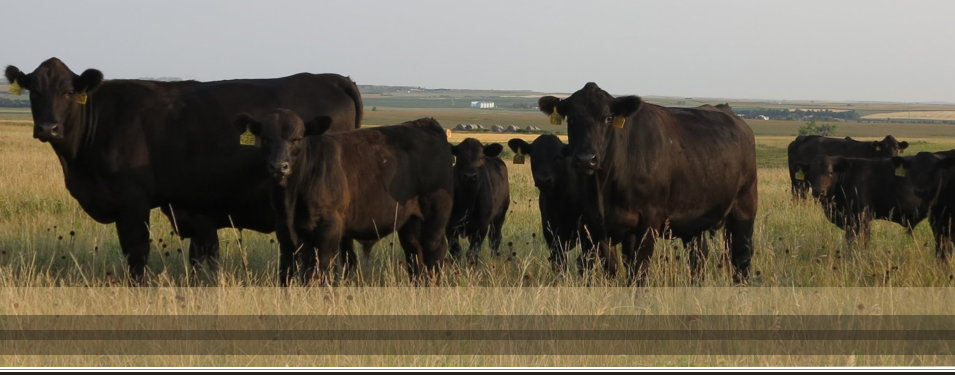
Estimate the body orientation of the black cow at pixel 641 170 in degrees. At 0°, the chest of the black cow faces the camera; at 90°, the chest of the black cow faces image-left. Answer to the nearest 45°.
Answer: approximately 45°

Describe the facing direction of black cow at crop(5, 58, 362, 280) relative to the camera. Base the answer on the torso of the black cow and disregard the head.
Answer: to the viewer's left

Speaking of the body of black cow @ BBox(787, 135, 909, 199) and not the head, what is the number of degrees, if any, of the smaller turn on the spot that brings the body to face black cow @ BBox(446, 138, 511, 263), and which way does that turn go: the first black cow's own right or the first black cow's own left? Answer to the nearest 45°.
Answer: approximately 90° to the first black cow's own right

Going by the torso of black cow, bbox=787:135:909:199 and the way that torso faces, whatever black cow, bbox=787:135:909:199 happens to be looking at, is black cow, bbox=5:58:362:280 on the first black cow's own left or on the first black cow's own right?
on the first black cow's own right

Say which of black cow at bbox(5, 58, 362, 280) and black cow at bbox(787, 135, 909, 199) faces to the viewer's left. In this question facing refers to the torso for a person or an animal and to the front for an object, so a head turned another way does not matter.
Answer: black cow at bbox(5, 58, 362, 280)

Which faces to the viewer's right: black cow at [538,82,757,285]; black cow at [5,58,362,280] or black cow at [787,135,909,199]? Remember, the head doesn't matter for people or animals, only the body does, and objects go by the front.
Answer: black cow at [787,135,909,199]

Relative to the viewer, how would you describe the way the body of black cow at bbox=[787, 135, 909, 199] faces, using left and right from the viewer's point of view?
facing to the right of the viewer

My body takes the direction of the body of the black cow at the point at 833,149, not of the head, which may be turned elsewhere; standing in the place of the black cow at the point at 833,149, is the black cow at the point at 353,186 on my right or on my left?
on my right

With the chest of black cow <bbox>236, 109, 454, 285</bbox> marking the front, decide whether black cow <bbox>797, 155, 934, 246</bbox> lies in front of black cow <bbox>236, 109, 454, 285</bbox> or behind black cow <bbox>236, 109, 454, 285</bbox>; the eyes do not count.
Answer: behind

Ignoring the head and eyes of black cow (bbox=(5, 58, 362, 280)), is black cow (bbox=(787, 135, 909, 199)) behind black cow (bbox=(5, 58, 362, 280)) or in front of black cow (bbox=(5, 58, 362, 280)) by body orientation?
behind

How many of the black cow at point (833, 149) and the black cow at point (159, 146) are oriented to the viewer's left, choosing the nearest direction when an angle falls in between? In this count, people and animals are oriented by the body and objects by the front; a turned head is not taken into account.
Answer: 1

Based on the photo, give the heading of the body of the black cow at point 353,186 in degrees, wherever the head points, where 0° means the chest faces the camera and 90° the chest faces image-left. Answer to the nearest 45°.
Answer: approximately 45°
